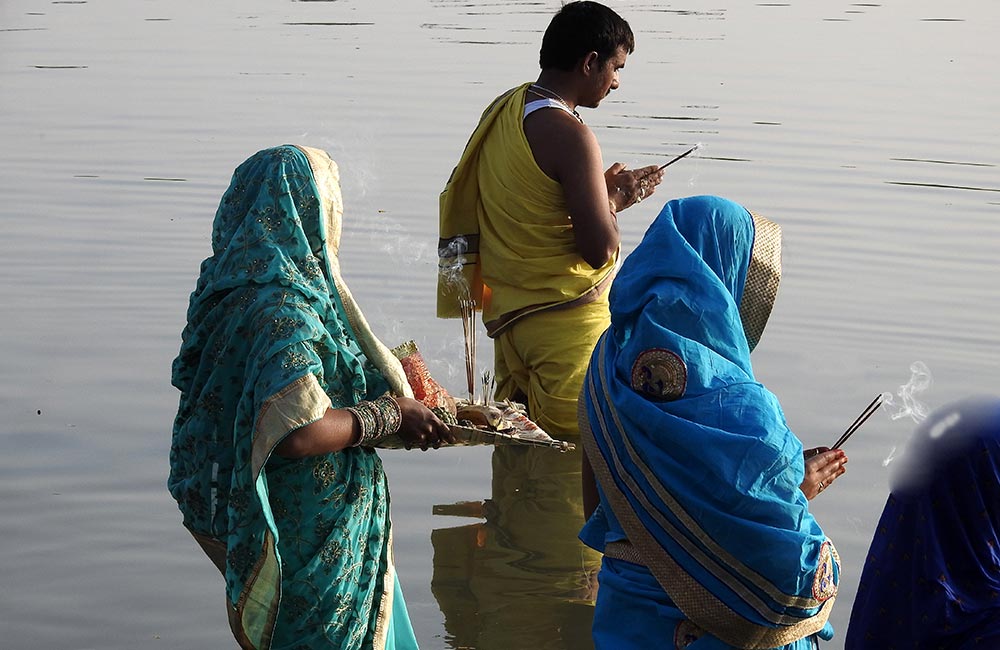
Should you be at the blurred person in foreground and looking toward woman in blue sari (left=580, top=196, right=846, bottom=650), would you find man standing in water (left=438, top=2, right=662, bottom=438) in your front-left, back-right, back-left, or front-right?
front-right

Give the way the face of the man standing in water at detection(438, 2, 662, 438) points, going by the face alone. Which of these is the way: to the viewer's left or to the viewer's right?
to the viewer's right

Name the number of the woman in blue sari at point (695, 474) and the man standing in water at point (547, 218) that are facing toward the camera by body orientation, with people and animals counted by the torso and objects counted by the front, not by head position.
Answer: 0

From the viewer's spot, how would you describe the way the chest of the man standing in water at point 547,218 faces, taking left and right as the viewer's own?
facing away from the viewer and to the right of the viewer

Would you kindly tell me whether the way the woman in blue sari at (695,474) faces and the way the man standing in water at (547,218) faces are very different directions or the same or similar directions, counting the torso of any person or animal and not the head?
same or similar directions

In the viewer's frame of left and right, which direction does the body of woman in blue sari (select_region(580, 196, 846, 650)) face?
facing away from the viewer and to the right of the viewer

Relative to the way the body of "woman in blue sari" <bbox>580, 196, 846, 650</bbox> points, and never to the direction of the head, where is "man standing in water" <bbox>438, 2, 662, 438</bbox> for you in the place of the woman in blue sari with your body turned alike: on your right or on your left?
on your left

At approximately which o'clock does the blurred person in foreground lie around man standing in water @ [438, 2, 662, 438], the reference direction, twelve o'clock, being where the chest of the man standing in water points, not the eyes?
The blurred person in foreground is roughly at 4 o'clock from the man standing in water.

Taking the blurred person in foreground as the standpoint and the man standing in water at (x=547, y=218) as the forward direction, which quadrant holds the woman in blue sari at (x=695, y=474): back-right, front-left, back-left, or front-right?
front-left

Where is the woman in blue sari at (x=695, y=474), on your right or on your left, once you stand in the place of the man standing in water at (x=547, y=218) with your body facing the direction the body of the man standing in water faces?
on your right

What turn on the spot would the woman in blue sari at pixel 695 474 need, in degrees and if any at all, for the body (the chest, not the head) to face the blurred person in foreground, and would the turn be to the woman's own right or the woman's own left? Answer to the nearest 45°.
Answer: approximately 45° to the woman's own right
